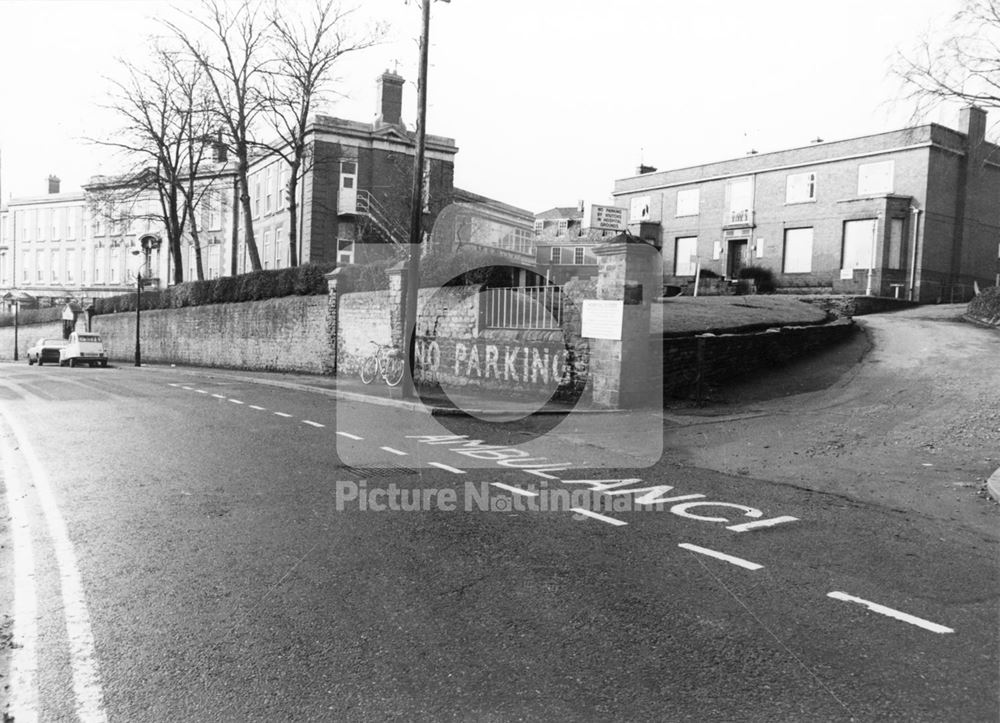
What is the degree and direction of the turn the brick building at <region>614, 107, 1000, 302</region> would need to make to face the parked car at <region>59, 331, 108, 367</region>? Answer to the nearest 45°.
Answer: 0° — it already faces it

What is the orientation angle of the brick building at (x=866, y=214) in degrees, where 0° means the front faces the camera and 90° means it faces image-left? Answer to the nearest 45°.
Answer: approximately 45°

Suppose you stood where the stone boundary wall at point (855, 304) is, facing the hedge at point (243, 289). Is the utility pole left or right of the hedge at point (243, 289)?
left
